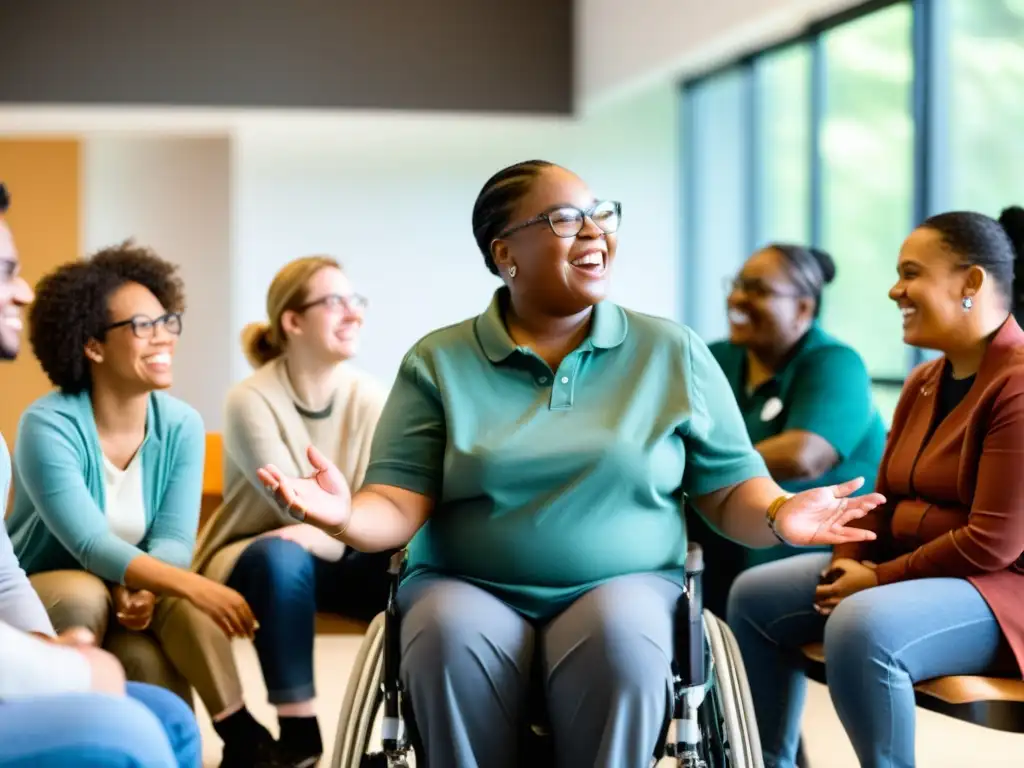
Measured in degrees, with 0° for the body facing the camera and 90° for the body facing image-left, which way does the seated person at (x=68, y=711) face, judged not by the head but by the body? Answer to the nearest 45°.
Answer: approximately 270°

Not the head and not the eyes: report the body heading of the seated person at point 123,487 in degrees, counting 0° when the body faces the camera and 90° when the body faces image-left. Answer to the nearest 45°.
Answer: approximately 315°

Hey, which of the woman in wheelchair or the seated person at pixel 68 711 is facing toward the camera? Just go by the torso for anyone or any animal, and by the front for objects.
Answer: the woman in wheelchair

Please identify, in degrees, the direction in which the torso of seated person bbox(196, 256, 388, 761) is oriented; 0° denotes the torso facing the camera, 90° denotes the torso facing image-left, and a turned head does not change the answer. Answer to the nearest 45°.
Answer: approximately 315°

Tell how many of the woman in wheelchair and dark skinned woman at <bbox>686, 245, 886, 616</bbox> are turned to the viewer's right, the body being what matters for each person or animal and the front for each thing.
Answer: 0

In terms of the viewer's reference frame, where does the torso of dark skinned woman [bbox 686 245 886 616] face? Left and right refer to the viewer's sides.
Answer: facing the viewer and to the left of the viewer

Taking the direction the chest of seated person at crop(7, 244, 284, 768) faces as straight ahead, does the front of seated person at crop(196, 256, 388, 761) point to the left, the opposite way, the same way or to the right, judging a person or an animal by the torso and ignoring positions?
the same way

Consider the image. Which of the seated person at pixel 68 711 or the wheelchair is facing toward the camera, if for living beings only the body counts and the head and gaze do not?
the wheelchair

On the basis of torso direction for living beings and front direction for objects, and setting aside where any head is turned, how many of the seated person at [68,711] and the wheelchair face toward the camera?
1

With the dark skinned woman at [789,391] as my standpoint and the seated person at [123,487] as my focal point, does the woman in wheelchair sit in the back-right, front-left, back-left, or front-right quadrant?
front-left

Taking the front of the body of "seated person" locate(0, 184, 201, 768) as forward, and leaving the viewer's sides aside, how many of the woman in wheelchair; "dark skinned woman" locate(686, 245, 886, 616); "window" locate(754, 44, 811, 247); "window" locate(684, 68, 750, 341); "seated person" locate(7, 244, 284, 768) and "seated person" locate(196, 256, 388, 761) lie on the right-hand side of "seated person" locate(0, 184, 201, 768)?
0

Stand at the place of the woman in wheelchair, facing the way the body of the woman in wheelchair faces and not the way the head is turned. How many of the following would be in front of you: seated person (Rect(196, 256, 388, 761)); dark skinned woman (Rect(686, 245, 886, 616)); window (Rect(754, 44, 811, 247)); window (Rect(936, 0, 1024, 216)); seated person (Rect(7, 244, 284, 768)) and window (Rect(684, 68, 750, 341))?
0

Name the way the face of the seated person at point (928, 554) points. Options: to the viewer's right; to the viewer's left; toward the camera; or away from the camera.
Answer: to the viewer's left

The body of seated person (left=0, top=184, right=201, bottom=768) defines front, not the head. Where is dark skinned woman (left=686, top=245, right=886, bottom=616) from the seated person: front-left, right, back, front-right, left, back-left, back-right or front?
front-left

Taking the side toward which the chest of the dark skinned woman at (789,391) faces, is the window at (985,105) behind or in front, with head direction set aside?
behind

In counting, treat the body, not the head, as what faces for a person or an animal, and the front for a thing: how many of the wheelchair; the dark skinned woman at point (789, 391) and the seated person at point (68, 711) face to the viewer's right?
1

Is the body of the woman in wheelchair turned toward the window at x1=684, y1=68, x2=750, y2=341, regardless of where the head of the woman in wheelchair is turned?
no

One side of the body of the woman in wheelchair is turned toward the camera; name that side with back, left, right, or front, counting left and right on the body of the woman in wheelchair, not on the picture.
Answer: front
